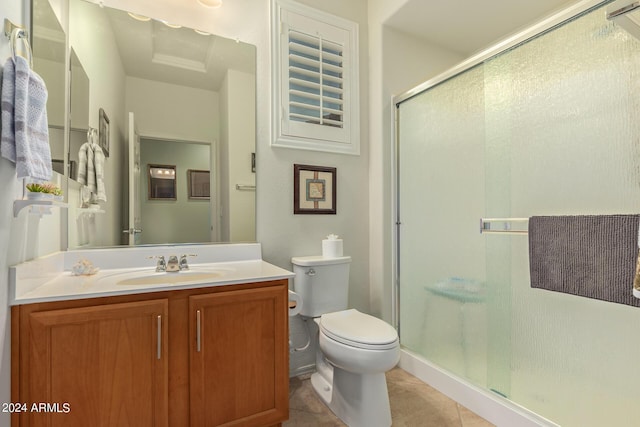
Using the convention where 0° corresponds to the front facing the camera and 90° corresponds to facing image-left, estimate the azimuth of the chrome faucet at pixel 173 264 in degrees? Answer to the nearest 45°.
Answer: approximately 0°

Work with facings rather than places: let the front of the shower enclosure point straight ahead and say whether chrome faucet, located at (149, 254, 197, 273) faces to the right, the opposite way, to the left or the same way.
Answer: to the left

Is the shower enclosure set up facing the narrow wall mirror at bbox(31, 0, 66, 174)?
yes

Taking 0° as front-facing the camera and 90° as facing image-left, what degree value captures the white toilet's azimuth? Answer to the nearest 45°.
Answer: approximately 315°
